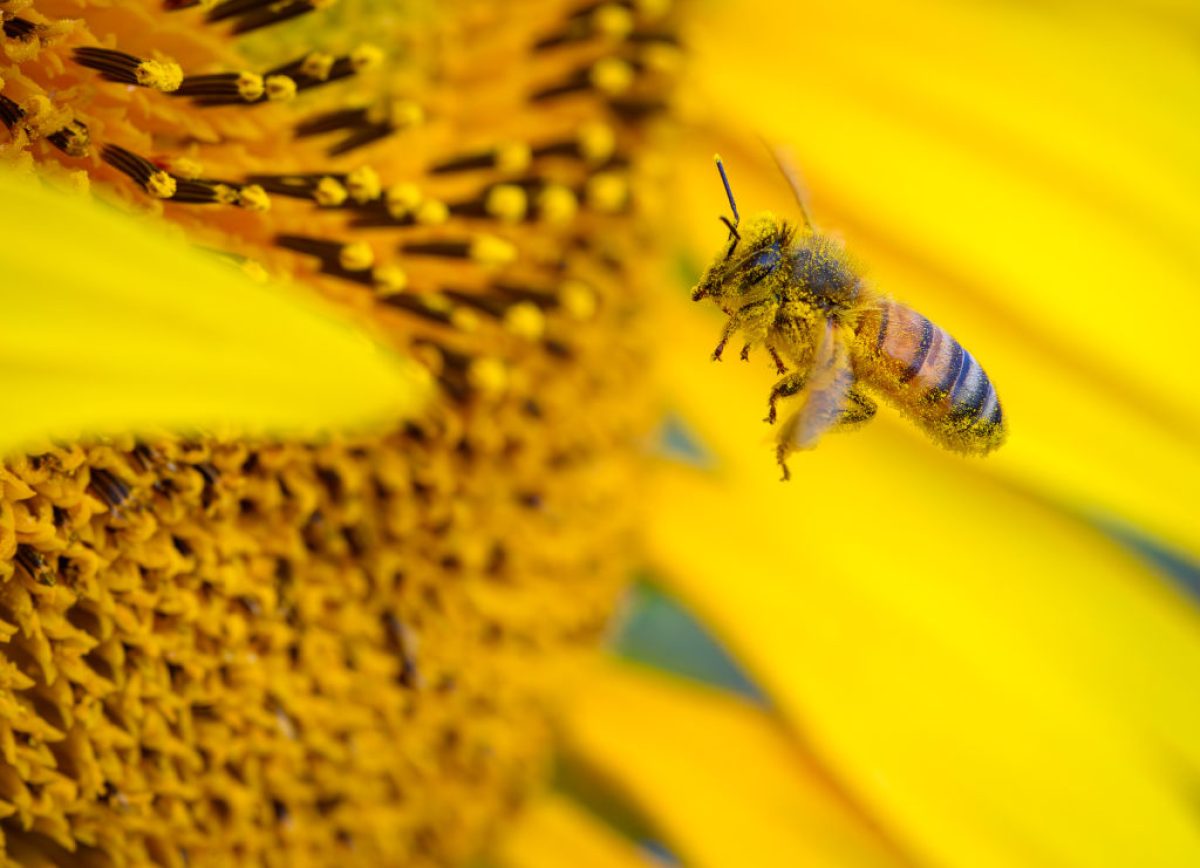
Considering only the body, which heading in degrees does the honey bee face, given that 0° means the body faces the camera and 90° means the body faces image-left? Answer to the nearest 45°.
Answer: approximately 90°

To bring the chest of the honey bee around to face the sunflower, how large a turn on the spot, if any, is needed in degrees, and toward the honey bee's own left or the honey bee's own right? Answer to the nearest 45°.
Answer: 0° — it already faces it
